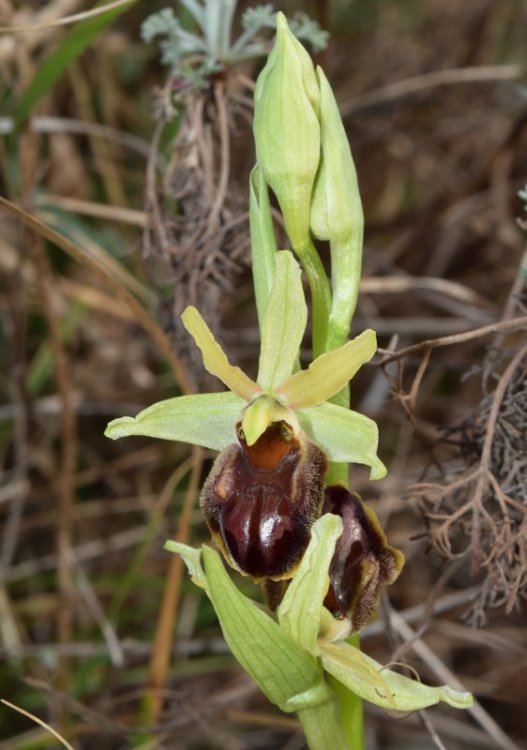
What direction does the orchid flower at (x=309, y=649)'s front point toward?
to the viewer's right
